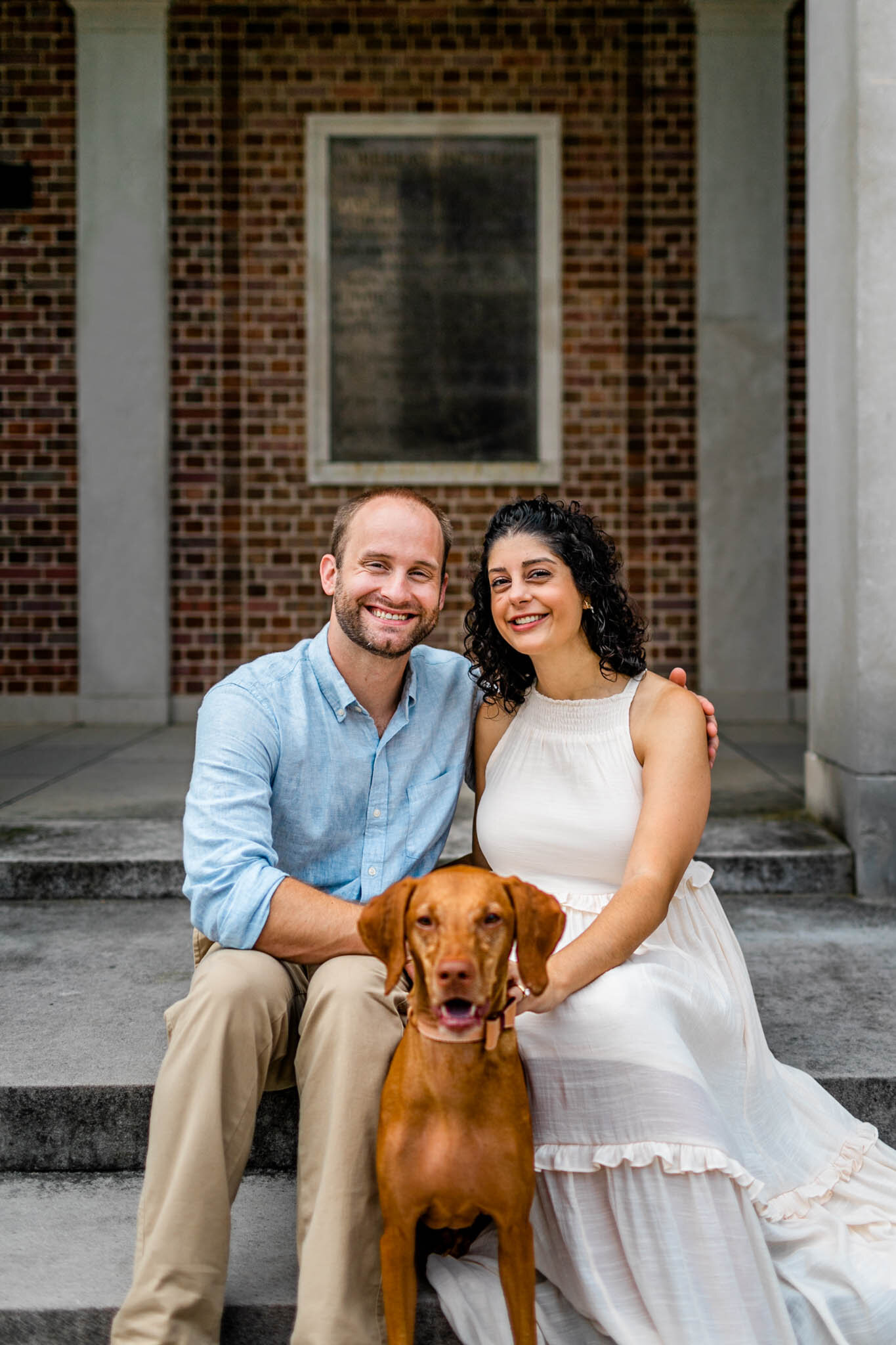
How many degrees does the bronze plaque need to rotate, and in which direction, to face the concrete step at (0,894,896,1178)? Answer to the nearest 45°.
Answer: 0° — it already faces it

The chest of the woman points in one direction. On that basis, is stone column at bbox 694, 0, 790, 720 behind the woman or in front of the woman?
behind

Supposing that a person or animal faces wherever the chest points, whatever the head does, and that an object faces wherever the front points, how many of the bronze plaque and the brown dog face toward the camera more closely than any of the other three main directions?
2

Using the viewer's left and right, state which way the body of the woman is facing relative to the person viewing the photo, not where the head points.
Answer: facing the viewer and to the left of the viewer

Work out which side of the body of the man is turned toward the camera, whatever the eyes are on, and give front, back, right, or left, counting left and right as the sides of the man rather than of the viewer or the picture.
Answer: front

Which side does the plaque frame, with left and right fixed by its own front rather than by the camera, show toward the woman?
front

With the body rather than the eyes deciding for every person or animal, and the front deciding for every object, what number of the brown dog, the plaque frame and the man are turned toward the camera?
3

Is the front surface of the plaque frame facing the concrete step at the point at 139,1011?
yes

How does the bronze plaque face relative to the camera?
toward the camera

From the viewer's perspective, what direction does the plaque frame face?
toward the camera

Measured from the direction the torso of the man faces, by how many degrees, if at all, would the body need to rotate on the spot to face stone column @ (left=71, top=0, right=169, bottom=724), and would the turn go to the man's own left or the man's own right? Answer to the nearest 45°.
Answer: approximately 180°

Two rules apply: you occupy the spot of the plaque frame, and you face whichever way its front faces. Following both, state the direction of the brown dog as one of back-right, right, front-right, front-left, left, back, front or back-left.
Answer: front

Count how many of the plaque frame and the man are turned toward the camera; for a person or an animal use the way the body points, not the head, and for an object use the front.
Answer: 2
